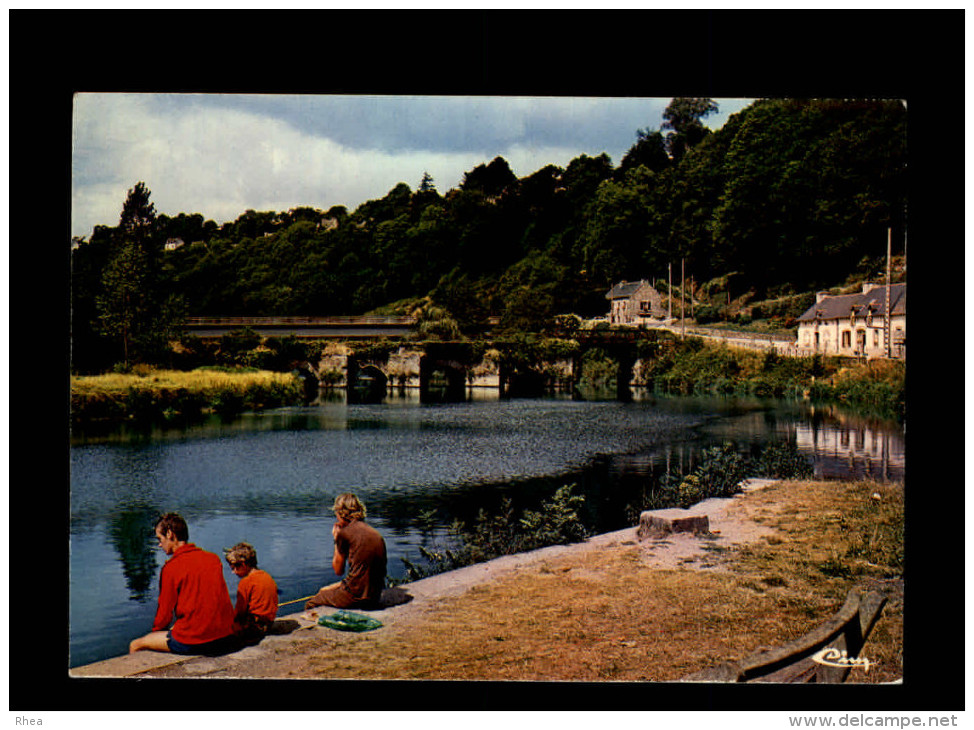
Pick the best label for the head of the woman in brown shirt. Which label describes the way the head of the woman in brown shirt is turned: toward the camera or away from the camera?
away from the camera

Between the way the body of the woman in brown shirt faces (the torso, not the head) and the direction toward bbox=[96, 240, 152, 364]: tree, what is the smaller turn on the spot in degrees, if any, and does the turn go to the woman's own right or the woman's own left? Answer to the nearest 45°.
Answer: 0° — they already face it

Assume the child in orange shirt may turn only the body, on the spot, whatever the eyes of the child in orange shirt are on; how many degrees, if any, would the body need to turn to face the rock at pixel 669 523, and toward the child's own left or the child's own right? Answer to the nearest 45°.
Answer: approximately 135° to the child's own right

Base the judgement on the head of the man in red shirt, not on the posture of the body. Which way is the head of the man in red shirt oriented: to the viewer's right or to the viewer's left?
to the viewer's left

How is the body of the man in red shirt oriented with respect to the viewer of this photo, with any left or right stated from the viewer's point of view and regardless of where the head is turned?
facing away from the viewer and to the left of the viewer

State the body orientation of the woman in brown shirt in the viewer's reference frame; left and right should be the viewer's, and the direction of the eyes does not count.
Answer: facing away from the viewer and to the left of the viewer
